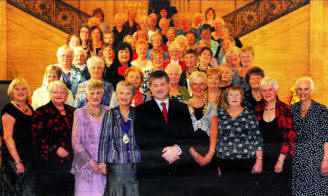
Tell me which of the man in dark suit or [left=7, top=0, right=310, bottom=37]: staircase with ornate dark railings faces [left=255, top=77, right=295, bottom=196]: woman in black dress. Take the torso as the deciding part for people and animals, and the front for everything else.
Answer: the staircase with ornate dark railings

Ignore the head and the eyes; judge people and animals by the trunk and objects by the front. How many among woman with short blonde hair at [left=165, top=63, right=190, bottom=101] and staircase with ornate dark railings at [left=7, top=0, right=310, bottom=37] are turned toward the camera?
2
